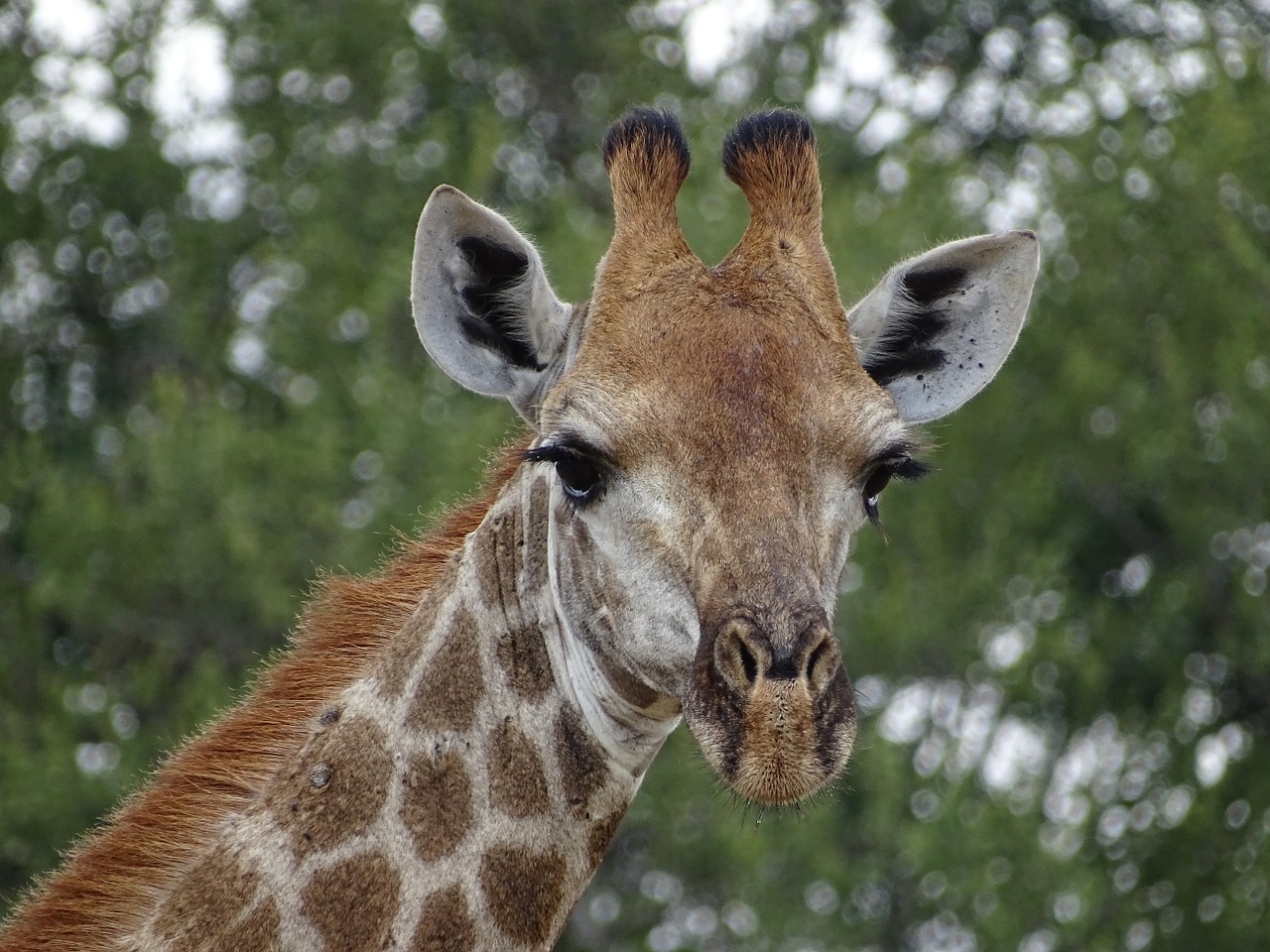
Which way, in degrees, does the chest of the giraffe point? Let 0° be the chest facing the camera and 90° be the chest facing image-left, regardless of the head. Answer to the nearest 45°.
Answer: approximately 315°
